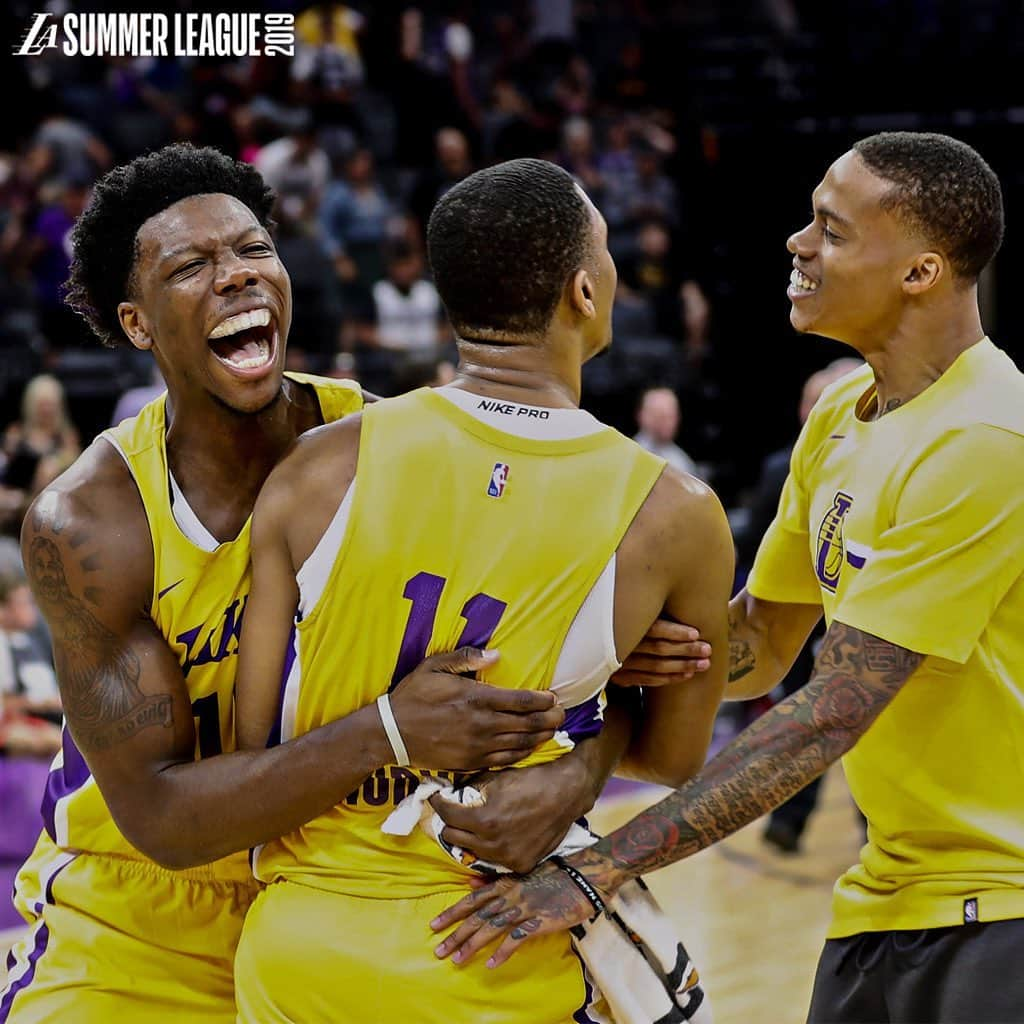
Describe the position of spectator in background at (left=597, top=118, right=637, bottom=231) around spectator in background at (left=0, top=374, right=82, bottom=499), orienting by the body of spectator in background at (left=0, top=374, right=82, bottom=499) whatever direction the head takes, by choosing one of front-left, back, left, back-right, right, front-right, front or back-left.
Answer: back-left

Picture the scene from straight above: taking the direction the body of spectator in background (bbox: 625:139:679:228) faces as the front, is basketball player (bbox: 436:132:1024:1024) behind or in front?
in front

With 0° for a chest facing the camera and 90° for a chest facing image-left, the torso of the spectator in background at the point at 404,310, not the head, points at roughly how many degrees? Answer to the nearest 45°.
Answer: approximately 0°

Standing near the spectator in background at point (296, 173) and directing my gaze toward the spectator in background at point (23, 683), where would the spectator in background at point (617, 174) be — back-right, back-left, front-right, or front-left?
back-left

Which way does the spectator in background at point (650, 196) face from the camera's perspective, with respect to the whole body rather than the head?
toward the camera

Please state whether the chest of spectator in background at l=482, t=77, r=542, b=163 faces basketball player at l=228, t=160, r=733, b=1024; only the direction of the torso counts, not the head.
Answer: yes

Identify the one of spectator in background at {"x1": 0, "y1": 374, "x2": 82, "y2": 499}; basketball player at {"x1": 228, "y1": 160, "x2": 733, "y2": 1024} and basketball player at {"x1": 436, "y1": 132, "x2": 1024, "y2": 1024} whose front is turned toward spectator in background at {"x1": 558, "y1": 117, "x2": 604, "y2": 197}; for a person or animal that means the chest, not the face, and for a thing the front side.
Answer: basketball player at {"x1": 228, "y1": 160, "x2": 733, "y2": 1024}

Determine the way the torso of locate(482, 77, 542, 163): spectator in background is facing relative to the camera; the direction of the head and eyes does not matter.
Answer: toward the camera

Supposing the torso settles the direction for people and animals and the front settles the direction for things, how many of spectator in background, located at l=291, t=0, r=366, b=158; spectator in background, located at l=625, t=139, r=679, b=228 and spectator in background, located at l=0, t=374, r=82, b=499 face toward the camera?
3

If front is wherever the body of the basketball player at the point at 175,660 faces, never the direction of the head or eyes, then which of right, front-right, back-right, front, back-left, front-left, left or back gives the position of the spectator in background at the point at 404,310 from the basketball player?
back-left

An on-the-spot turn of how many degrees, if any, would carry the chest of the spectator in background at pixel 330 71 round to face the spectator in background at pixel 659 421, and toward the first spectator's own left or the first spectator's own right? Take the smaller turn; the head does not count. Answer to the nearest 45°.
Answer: approximately 45° to the first spectator's own left

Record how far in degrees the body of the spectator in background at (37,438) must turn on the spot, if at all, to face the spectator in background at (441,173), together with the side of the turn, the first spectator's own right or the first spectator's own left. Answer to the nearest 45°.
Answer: approximately 135° to the first spectator's own left

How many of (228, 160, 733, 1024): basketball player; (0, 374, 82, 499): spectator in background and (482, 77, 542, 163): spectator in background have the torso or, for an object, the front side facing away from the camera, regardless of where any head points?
1

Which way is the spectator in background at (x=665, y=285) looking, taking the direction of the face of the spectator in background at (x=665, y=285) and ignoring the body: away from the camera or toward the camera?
toward the camera

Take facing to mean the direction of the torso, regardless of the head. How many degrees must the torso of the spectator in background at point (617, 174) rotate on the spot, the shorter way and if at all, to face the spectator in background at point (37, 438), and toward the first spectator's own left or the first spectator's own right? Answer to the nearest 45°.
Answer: approximately 45° to the first spectator's own right

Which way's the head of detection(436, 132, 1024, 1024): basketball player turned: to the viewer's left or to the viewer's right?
to the viewer's left

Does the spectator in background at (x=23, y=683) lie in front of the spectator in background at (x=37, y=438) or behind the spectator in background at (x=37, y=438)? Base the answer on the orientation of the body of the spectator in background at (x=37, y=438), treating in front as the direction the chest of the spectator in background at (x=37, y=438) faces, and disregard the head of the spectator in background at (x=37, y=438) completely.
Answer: in front

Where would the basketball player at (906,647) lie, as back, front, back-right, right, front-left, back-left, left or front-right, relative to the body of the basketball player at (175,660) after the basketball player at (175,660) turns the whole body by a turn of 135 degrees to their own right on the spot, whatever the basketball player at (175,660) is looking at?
back

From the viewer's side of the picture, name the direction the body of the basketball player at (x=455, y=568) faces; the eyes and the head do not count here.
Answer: away from the camera

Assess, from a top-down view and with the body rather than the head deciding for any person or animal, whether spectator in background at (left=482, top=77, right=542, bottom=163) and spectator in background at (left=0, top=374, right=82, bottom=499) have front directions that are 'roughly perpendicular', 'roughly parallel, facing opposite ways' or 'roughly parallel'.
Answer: roughly parallel
